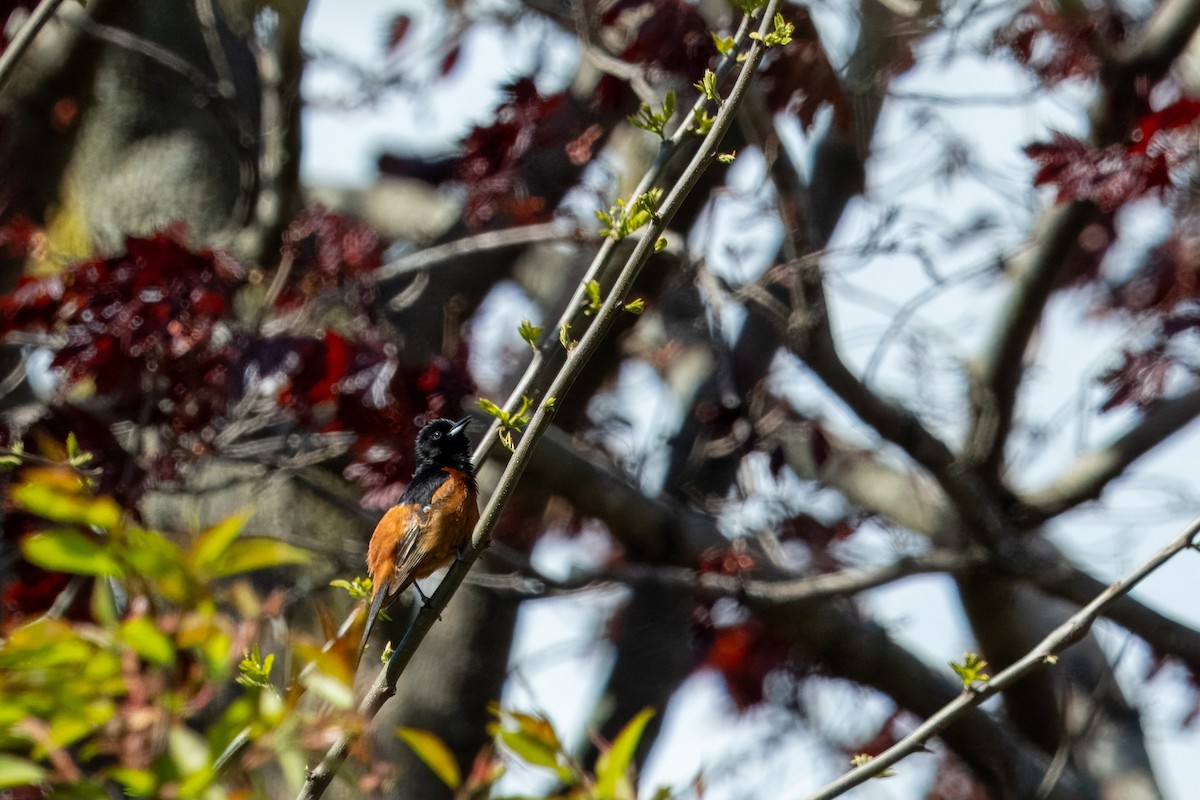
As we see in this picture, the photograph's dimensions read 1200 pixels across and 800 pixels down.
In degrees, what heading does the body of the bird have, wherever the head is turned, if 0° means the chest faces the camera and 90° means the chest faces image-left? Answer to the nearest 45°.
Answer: approximately 270°

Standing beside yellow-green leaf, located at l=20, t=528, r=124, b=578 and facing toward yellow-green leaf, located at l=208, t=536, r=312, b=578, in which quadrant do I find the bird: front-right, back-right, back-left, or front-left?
front-left
